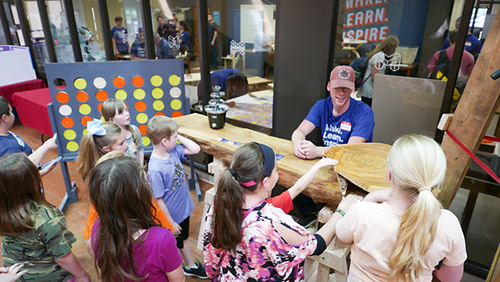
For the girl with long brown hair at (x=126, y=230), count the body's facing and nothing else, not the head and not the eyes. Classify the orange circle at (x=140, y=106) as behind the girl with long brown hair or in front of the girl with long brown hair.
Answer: in front

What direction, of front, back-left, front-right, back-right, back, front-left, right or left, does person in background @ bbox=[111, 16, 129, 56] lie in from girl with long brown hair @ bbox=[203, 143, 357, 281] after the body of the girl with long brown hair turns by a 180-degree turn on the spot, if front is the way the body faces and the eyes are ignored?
right

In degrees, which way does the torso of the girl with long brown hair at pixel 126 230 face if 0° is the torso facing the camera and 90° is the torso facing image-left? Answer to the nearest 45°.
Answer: approximately 180°

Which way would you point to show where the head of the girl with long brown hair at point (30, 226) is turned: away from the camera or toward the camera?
away from the camera

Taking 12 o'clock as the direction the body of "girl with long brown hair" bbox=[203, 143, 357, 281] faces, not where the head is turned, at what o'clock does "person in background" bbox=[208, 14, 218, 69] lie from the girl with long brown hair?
The person in background is roughly at 10 o'clock from the girl with long brown hair.

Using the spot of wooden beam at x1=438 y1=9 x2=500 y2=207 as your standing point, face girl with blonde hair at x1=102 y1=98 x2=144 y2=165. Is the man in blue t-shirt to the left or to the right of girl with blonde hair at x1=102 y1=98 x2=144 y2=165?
right

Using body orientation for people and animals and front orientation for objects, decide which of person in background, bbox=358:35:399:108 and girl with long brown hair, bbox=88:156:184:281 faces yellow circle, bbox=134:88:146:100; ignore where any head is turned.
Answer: the girl with long brown hair

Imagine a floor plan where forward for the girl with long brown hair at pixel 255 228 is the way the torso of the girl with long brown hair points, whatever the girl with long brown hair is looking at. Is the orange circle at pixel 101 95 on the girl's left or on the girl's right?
on the girl's left

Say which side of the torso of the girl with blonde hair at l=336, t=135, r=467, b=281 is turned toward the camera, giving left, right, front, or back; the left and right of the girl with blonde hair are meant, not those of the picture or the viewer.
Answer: back

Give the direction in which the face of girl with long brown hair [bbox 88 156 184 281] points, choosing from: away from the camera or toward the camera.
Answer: away from the camera
